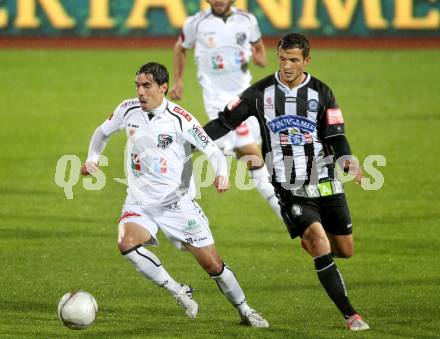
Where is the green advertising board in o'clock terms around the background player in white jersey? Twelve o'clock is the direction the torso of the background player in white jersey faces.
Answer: The green advertising board is roughly at 6 o'clock from the background player in white jersey.

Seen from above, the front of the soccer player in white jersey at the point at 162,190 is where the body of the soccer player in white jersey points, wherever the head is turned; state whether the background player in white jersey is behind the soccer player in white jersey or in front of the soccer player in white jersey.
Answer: behind

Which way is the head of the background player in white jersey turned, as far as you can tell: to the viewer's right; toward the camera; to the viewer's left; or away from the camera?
toward the camera

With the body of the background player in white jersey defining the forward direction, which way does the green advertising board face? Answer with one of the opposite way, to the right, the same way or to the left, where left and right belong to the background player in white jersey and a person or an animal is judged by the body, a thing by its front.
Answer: the same way

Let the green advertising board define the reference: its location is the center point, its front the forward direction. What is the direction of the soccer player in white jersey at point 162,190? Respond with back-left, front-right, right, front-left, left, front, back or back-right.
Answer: front

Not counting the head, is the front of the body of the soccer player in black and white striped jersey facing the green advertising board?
no

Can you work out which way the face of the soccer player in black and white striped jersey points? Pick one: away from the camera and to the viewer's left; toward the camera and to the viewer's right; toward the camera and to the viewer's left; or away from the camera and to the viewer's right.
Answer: toward the camera and to the viewer's left

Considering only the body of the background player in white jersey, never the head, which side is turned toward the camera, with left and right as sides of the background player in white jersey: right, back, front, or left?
front

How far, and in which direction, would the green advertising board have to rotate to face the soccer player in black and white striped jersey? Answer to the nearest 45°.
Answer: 0° — it already faces them

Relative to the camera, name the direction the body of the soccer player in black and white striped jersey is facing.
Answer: toward the camera

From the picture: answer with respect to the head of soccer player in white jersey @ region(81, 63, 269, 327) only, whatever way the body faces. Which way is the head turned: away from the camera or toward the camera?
toward the camera

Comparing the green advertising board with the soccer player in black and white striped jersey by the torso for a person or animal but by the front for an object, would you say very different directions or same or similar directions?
same or similar directions

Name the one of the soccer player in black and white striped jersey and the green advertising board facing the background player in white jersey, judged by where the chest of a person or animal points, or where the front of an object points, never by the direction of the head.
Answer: the green advertising board

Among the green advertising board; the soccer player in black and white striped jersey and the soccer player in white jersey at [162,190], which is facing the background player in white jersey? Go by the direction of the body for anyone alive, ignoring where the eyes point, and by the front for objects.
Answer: the green advertising board
